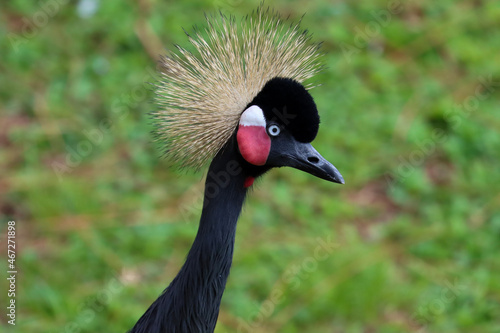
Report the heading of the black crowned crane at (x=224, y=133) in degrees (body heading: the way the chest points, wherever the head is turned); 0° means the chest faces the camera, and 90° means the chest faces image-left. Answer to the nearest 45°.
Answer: approximately 270°
